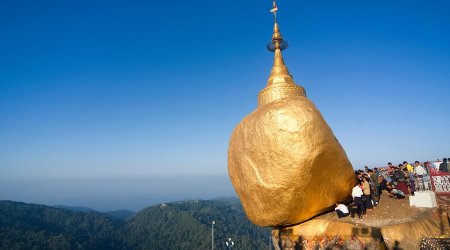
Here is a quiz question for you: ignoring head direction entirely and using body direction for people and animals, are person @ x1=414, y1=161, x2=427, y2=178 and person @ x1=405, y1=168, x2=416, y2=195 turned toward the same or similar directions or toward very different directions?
same or similar directions

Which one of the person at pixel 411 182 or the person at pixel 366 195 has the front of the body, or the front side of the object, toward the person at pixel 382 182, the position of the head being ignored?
the person at pixel 411 182

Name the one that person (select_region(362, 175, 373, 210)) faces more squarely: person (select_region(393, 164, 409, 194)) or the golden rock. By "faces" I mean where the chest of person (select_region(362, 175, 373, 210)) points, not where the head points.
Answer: the golden rock

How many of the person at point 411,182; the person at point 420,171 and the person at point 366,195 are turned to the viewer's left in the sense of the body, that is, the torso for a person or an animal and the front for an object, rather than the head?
3

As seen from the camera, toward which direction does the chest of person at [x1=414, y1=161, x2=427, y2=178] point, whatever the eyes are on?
to the viewer's left

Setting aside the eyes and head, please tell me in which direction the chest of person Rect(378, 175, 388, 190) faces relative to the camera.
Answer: to the viewer's left

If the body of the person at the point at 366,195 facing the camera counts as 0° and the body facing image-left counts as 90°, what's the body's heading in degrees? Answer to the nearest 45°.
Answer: approximately 90°

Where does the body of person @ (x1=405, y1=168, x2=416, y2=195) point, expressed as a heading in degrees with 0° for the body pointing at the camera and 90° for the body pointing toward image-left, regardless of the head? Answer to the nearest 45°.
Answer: approximately 90°

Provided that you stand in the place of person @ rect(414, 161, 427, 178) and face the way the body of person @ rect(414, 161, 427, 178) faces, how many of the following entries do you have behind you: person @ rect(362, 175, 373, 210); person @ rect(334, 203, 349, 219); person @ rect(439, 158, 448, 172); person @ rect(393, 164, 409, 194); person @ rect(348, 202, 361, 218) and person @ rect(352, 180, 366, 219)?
1

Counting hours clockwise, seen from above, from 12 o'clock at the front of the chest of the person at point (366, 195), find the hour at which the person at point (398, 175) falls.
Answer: the person at point (398, 175) is roughly at 4 o'clock from the person at point (366, 195).

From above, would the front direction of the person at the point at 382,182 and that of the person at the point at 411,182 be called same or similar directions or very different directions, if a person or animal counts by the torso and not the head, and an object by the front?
same or similar directions
